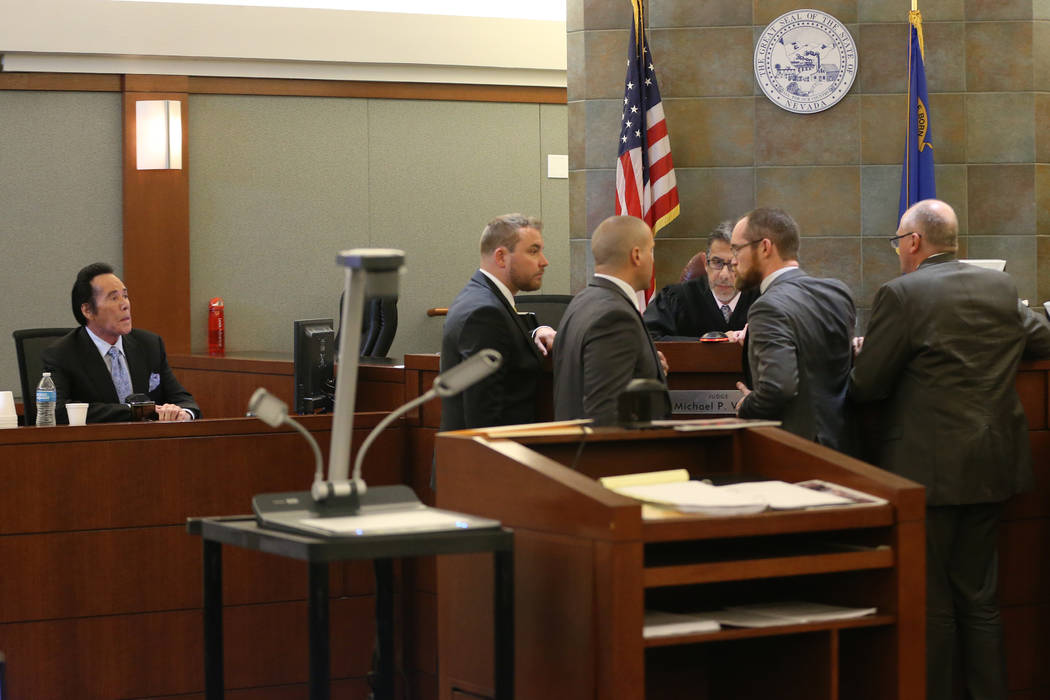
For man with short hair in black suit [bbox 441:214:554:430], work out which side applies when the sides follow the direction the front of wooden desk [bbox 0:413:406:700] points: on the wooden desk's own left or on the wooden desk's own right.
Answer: on the wooden desk's own left

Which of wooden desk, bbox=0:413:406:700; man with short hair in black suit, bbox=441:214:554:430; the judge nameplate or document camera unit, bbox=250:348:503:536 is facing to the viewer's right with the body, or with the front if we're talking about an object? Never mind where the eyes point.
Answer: the man with short hair in black suit

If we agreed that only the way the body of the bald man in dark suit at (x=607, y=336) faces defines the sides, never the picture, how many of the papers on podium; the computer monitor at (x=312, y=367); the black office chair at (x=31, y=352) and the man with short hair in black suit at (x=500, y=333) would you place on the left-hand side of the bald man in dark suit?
3

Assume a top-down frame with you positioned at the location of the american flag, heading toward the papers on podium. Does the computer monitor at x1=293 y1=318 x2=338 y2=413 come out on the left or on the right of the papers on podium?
right

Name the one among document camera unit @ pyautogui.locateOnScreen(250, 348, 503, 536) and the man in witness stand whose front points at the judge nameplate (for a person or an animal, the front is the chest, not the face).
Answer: the man in witness stand

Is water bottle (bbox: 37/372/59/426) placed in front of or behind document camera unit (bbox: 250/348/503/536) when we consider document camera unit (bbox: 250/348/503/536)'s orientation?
behind

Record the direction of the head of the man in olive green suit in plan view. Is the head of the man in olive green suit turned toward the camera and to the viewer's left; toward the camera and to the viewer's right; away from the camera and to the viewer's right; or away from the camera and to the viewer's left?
away from the camera and to the viewer's left

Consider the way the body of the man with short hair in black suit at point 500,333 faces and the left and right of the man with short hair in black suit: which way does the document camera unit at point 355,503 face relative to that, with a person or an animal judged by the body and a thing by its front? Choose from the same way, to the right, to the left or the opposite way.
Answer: to the right

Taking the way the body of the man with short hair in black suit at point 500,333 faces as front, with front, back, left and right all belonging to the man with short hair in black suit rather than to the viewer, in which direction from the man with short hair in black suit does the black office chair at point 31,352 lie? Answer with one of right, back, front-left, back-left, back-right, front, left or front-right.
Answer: back-left

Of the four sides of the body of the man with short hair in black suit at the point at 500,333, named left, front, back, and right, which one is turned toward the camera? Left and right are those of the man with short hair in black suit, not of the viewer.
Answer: right

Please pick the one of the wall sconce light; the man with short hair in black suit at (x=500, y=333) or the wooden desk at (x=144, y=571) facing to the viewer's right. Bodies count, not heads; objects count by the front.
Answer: the man with short hair in black suit
